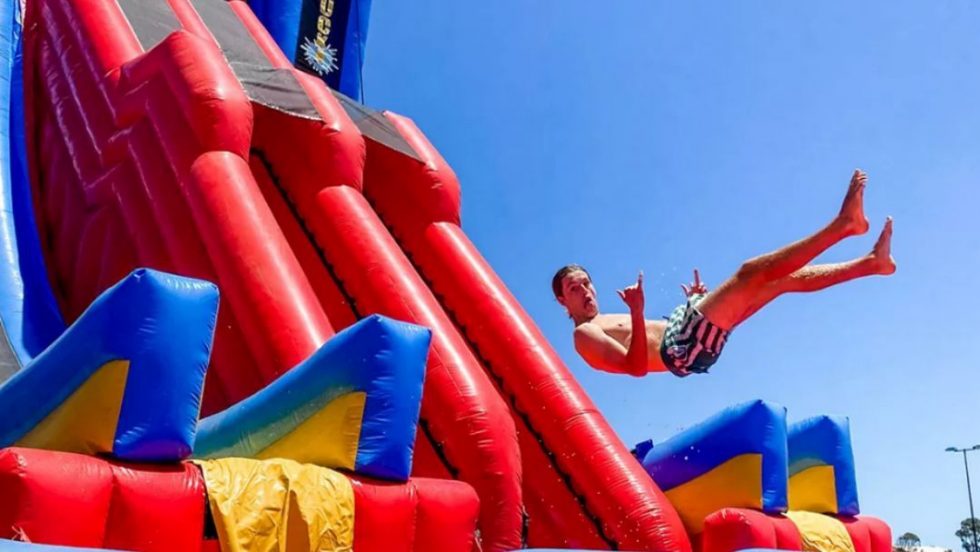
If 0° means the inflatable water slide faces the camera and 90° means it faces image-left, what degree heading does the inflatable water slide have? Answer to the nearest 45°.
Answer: approximately 315°

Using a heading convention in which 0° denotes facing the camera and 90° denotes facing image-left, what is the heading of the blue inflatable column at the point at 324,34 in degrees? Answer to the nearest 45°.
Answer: approximately 0°
